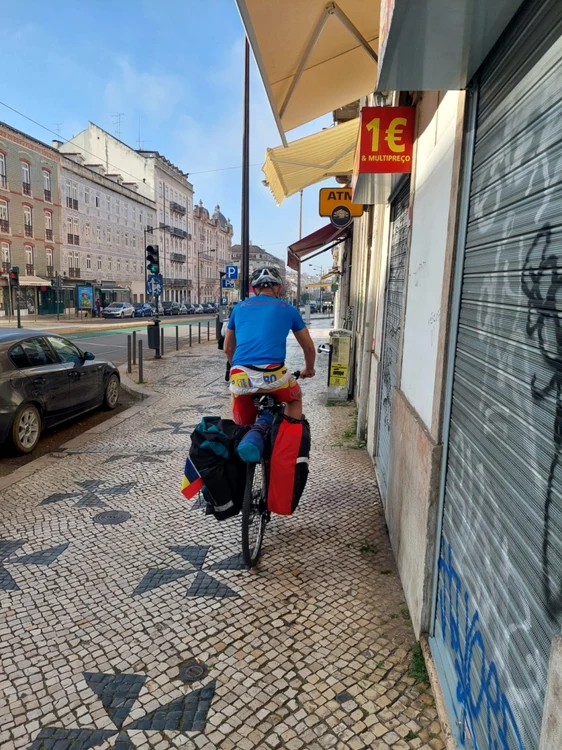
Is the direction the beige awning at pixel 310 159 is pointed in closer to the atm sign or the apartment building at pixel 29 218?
the apartment building

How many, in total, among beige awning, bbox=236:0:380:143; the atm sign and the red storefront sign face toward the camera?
2

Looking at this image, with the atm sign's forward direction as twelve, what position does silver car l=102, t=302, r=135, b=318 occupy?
The silver car is roughly at 5 o'clock from the atm sign.

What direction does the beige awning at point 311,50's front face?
to the viewer's left

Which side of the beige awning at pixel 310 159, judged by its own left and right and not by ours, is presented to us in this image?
left

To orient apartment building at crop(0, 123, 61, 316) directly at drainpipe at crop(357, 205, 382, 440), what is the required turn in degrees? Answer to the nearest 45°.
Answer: approximately 45° to its right

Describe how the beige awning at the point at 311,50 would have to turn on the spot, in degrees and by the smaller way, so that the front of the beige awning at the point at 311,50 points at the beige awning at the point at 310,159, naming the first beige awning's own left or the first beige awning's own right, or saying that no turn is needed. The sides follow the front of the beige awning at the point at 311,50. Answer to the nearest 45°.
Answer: approximately 90° to the first beige awning's own right

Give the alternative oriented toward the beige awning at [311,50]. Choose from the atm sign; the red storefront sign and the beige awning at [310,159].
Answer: the atm sign

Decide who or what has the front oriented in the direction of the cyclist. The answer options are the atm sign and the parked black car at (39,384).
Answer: the atm sign

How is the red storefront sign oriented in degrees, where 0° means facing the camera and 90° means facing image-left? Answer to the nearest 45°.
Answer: approximately 0°

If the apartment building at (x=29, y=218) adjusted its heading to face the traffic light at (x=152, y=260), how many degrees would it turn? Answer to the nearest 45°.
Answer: approximately 45° to its right

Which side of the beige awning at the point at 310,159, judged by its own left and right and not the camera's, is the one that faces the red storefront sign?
left

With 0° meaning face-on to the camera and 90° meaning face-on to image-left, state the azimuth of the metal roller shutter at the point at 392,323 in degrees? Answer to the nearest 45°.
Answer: approximately 90°

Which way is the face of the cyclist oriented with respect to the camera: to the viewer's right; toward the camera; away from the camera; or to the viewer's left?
away from the camera

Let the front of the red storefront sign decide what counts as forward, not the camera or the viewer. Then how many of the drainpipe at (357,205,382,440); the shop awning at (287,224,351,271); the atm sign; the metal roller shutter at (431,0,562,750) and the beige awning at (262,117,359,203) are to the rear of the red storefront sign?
4
